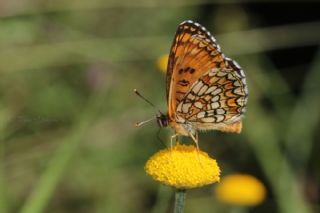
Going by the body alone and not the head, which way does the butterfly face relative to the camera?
to the viewer's left
